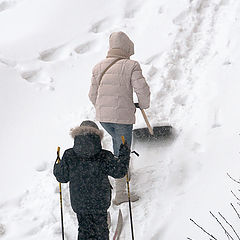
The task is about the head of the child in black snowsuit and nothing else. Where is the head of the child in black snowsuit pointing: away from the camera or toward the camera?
away from the camera

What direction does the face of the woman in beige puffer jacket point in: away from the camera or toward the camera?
away from the camera

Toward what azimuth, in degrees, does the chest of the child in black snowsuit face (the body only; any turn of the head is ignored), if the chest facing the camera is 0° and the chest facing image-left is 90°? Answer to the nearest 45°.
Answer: approximately 180°

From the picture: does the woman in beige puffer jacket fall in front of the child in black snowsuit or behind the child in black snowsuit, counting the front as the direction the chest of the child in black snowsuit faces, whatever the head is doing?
in front
